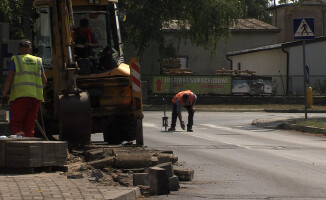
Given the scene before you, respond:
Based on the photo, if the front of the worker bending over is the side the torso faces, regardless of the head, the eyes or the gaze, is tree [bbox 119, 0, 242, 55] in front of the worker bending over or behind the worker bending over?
behind

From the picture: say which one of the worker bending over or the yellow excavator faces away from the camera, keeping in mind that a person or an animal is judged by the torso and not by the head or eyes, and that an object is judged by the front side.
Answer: the yellow excavator

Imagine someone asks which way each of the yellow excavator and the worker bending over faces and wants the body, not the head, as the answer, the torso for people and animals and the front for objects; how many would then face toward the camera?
1

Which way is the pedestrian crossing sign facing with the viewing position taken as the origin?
facing the viewer

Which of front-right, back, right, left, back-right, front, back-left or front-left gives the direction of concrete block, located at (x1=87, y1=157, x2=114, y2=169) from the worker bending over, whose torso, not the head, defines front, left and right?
front

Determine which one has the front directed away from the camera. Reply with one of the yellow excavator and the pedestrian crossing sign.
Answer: the yellow excavator

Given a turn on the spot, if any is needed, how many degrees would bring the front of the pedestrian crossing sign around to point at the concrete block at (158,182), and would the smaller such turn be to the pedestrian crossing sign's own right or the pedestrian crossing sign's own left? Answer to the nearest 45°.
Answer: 0° — it already faces it

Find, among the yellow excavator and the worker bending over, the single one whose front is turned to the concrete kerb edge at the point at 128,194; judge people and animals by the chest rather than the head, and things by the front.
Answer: the worker bending over

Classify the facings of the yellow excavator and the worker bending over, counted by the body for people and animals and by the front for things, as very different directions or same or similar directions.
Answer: very different directions

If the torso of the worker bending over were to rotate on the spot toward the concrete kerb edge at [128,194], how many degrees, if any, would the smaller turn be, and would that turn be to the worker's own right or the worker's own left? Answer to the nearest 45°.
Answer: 0° — they already face it

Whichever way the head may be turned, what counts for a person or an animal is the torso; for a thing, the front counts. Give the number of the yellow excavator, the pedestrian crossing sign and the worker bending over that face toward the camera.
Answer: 2

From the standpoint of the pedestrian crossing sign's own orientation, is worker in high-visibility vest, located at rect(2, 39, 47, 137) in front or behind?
in front

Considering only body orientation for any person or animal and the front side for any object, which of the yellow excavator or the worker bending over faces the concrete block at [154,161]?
the worker bending over

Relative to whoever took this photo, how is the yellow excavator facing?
facing away from the viewer

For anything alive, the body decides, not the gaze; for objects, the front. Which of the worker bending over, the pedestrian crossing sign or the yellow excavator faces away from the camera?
the yellow excavator
